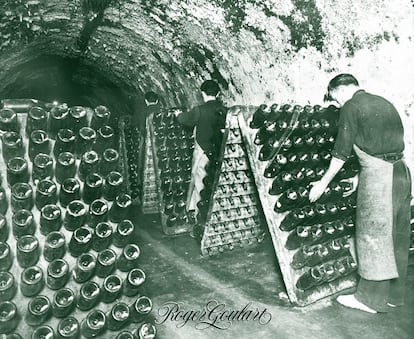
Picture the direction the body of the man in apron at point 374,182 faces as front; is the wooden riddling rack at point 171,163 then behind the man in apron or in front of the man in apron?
in front

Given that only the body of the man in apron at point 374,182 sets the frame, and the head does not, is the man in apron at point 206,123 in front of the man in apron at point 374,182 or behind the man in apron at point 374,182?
in front

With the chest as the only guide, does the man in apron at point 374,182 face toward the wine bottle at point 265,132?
yes

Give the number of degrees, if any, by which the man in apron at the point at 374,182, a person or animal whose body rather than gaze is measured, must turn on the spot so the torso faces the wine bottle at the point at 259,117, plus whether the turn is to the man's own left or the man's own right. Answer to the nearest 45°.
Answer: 0° — they already face it

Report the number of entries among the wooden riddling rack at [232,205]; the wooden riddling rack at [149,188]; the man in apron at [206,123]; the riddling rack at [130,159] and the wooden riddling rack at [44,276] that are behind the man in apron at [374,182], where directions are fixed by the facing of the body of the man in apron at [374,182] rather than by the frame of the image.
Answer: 0

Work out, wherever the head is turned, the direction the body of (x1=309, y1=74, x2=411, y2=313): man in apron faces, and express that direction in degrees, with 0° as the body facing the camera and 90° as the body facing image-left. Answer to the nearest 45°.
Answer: approximately 90°

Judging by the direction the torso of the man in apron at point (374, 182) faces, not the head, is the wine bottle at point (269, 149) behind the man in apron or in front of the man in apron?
in front

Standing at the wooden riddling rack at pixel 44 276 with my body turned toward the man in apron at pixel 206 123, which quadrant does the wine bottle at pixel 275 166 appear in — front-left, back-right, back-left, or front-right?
front-right

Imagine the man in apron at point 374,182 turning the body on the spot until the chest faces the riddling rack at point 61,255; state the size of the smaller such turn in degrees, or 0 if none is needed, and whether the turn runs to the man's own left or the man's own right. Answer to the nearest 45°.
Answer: approximately 45° to the man's own left

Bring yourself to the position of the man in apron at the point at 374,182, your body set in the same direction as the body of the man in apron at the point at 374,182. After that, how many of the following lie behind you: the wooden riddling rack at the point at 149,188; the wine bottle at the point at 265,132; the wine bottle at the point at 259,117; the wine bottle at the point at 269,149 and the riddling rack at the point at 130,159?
0

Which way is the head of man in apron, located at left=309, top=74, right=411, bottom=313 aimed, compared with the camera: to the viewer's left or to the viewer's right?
to the viewer's left
